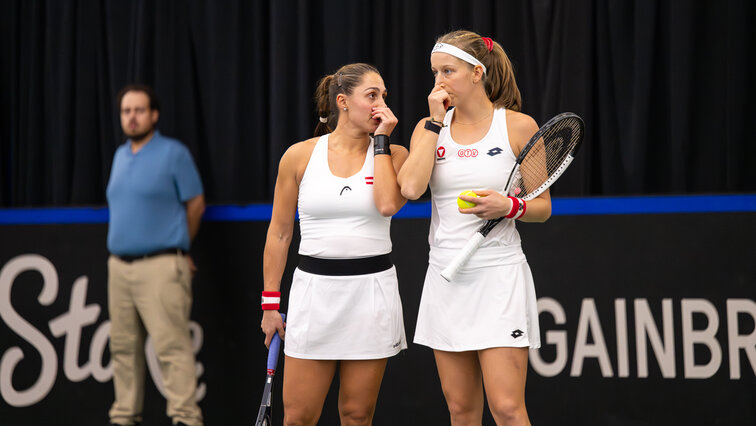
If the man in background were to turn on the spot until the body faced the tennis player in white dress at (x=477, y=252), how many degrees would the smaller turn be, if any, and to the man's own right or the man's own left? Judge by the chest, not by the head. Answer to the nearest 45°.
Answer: approximately 90° to the man's own left

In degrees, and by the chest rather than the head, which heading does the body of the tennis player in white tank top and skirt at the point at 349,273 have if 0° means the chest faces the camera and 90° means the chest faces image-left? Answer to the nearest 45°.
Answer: approximately 0°

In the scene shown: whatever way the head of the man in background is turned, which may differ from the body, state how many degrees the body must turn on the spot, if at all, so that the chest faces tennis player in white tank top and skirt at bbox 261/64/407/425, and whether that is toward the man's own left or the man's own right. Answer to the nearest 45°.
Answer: approximately 45° to the man's own left

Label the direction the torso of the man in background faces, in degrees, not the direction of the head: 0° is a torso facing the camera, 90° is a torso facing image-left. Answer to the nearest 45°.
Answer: approximately 45°

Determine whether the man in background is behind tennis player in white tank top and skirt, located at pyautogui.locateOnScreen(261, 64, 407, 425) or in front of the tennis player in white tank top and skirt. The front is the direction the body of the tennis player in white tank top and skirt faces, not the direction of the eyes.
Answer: behind

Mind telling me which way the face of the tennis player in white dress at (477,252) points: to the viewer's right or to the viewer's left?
to the viewer's left

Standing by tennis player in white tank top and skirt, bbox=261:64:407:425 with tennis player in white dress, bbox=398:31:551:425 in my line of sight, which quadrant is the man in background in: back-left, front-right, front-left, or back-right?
back-left
